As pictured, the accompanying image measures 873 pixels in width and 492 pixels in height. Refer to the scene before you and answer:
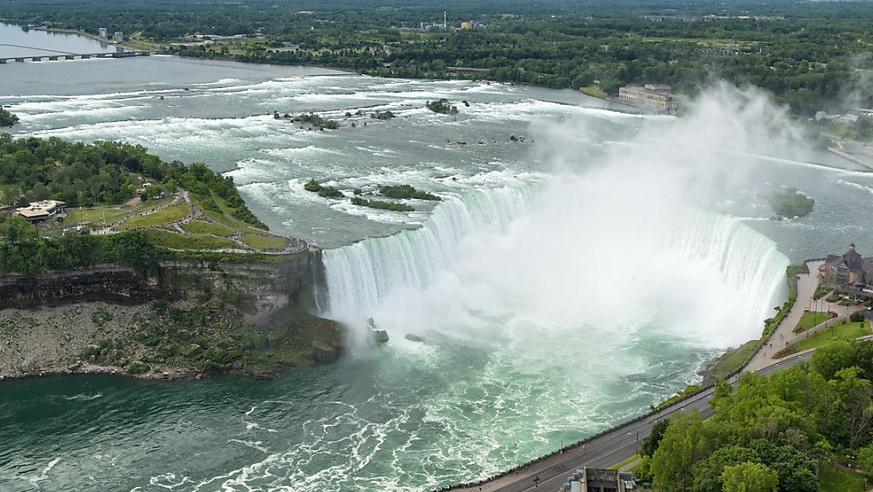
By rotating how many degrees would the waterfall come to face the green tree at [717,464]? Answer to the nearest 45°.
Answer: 0° — it already faces it

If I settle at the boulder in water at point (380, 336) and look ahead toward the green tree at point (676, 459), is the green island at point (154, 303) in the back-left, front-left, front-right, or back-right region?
back-right

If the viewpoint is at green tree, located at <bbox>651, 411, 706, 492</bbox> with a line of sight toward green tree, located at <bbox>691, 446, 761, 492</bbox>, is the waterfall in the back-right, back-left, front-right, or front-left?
back-left

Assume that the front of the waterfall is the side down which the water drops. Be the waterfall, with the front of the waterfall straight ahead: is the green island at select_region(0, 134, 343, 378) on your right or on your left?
on your right

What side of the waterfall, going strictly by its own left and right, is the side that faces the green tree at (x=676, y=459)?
front

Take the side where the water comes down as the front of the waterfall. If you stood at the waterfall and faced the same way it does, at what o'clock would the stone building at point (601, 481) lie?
The stone building is roughly at 1 o'clock from the waterfall.

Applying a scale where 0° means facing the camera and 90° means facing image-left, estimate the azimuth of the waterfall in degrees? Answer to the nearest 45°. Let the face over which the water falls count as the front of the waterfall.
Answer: approximately 315°

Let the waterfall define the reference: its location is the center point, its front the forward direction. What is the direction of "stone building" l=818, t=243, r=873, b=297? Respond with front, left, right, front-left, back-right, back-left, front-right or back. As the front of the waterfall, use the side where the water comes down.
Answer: front-left
